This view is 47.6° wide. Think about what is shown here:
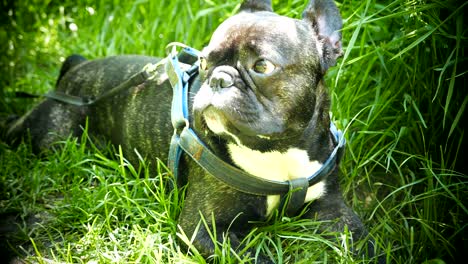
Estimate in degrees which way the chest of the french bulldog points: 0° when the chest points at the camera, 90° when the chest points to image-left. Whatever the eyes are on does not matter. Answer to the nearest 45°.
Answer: approximately 315°
